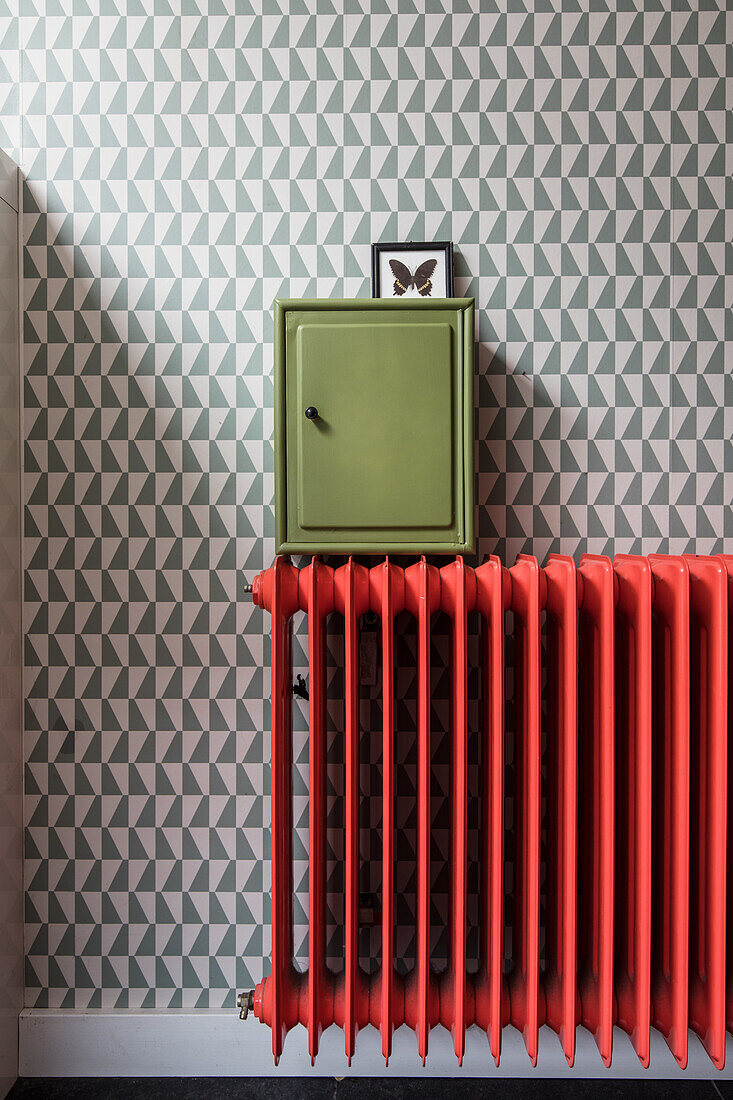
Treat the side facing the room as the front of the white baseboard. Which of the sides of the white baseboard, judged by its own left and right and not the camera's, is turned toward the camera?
front

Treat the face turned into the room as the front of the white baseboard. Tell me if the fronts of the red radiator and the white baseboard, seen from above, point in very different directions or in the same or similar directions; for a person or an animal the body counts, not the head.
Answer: same or similar directions

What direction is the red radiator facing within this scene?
toward the camera

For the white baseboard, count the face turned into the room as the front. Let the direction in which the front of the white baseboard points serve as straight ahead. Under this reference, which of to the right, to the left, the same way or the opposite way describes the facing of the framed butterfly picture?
the same way

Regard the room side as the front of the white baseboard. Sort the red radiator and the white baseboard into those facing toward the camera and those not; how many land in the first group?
2

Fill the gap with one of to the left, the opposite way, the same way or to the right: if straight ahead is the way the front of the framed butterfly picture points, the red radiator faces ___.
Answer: the same way

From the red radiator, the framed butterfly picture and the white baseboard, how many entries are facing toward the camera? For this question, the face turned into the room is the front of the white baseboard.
3

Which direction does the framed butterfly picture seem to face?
toward the camera

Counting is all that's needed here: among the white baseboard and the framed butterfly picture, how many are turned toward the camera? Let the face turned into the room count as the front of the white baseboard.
2
